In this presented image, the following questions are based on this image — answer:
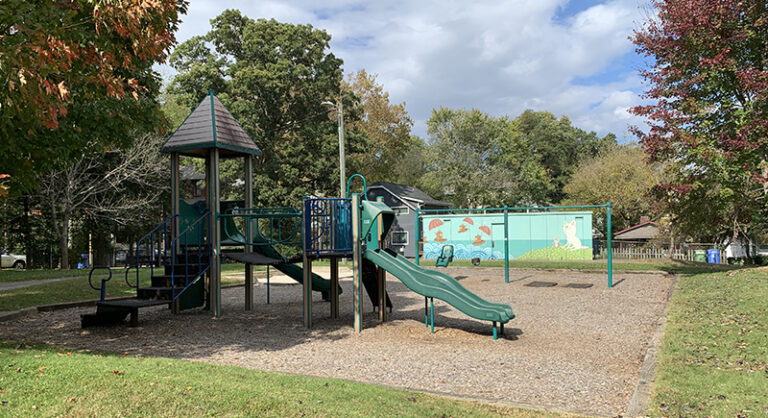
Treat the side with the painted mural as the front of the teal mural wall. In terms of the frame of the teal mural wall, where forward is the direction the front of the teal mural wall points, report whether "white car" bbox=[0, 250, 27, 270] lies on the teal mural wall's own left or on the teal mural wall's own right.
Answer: on the teal mural wall's own right

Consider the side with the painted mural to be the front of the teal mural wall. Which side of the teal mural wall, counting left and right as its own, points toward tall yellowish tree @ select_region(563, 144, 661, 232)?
back

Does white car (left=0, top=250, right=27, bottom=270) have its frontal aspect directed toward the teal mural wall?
no

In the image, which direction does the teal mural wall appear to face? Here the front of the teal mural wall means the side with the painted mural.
toward the camera

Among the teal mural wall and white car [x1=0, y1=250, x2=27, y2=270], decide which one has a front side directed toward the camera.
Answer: the teal mural wall

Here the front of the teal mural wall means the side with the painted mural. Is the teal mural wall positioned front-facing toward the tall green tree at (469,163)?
no

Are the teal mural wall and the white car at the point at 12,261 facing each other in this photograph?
no

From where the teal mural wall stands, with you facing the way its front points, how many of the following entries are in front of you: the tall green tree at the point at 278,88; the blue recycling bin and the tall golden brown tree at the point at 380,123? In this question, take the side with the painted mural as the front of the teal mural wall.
0
